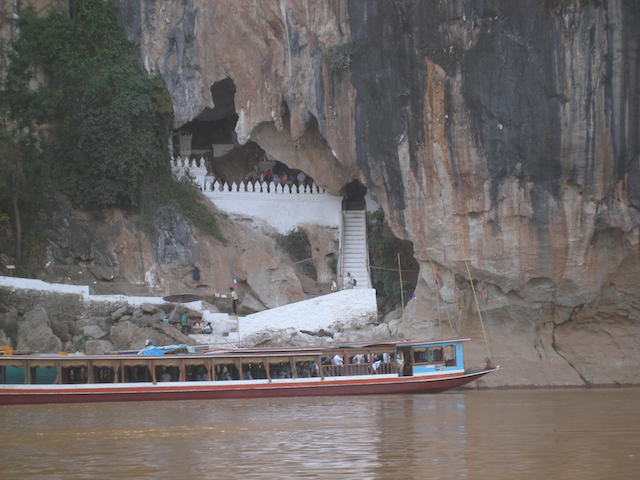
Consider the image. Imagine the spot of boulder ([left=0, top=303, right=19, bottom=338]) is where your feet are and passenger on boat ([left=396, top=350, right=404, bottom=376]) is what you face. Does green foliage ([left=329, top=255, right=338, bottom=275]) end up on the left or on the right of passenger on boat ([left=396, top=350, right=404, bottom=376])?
left

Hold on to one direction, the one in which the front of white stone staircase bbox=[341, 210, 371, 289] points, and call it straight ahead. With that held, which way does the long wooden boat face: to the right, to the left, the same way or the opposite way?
to the left

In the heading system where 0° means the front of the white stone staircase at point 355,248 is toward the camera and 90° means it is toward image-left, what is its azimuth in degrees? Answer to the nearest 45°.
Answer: approximately 0°

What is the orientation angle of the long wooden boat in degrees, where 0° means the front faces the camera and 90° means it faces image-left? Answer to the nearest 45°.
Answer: approximately 270°

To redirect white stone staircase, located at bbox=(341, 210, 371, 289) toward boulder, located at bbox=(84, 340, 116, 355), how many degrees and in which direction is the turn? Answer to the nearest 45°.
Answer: approximately 45° to its right

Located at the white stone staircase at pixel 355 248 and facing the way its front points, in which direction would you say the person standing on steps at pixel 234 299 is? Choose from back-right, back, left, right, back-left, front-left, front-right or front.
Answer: front-right

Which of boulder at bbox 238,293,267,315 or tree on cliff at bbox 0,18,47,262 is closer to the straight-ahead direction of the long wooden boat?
the boulder

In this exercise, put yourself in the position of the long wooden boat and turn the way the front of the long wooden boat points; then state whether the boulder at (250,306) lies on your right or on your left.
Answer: on your left

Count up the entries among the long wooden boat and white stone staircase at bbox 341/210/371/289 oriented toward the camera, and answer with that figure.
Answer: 1

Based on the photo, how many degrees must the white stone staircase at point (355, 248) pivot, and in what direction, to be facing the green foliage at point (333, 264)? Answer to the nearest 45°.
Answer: approximately 90° to its right

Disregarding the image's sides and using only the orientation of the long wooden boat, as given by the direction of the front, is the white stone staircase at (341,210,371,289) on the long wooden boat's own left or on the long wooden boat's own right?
on the long wooden boat's own left

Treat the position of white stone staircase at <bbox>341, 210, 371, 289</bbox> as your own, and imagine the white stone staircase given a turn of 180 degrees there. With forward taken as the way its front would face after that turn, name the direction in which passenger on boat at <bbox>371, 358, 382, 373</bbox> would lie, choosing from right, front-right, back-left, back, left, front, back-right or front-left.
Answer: back
